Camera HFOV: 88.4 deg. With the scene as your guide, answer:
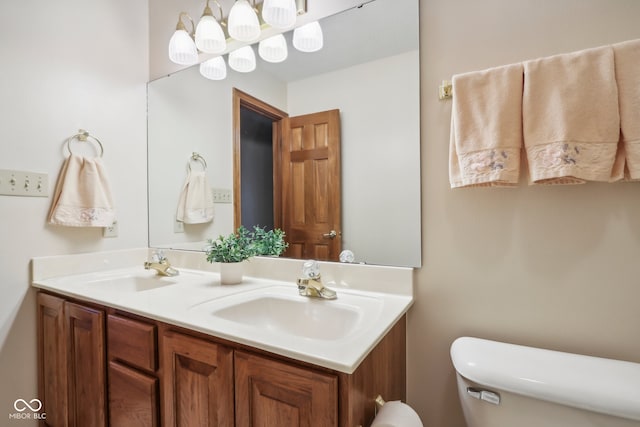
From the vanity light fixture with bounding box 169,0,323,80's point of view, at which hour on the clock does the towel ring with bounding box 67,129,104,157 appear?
The towel ring is roughly at 2 o'clock from the vanity light fixture.

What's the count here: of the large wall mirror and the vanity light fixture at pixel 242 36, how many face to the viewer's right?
0

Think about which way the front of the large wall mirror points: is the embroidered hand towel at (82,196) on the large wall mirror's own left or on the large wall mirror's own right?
on the large wall mirror's own right

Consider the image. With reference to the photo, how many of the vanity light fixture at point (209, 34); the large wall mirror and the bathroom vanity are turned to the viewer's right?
0

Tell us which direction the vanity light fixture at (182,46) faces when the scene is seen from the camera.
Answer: facing the viewer and to the left of the viewer

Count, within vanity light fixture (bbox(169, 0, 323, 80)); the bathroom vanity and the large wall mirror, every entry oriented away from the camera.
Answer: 0

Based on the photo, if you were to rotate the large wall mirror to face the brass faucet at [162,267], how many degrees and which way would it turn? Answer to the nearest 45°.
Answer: approximately 90° to its right

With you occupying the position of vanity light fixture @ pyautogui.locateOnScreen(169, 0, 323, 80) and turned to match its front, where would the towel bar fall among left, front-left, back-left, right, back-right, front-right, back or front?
left

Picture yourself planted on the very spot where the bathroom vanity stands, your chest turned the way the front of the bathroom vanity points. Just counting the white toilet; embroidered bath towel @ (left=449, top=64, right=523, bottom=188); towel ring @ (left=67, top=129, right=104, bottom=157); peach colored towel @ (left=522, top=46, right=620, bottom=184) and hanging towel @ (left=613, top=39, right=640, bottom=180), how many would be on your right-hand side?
1

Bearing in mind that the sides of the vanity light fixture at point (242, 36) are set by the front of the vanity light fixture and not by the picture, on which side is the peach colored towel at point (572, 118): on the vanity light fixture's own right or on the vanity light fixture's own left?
on the vanity light fixture's own left
